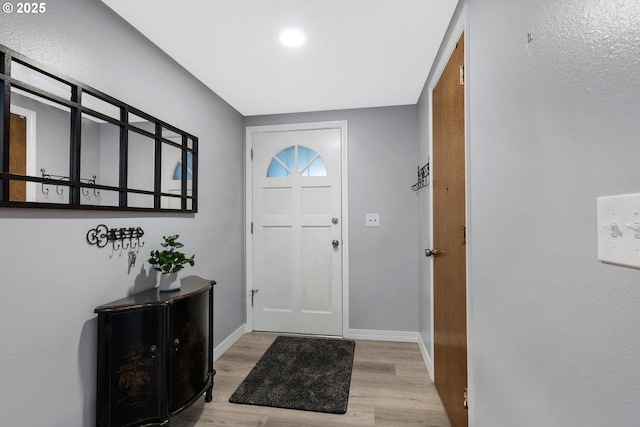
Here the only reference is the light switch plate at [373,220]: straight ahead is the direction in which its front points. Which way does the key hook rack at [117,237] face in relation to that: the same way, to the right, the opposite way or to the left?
to the left

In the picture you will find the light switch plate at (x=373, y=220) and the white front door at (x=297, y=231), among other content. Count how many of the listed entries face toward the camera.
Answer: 2

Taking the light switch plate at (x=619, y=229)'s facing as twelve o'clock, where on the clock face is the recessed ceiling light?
The recessed ceiling light is roughly at 2 o'clock from the light switch plate.

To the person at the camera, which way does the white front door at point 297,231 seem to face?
facing the viewer

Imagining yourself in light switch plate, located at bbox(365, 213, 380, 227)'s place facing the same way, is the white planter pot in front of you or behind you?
in front

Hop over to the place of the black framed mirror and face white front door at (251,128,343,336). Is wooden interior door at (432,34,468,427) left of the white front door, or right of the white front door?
right

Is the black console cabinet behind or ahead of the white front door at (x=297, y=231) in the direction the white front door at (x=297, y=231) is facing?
ahead

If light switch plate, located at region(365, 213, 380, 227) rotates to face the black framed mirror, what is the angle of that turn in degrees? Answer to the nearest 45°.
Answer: approximately 45° to its right

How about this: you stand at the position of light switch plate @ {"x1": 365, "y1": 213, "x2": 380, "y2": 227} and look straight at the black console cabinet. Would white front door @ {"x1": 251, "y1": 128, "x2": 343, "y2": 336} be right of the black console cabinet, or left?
right

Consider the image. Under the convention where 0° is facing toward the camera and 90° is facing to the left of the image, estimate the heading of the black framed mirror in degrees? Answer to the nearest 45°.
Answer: approximately 315°

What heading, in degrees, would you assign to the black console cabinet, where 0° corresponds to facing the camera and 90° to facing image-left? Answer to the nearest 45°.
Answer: approximately 315°

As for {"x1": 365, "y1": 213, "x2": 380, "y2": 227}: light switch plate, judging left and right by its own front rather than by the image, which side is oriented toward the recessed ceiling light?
front

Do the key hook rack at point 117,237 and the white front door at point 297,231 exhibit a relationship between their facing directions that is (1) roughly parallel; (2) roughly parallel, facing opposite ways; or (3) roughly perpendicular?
roughly perpendicular

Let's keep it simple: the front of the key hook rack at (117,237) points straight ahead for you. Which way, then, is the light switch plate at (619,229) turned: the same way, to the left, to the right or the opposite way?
the opposite way

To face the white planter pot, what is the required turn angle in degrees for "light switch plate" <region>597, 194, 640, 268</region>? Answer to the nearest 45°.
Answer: approximately 45° to its right

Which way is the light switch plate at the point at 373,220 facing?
toward the camera

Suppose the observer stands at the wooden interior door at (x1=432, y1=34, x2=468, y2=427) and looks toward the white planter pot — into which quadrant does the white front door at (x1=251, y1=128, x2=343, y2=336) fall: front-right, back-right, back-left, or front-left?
front-right

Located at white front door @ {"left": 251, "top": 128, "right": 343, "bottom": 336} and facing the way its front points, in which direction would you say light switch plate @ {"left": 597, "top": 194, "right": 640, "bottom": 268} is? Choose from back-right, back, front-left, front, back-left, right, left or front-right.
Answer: front
